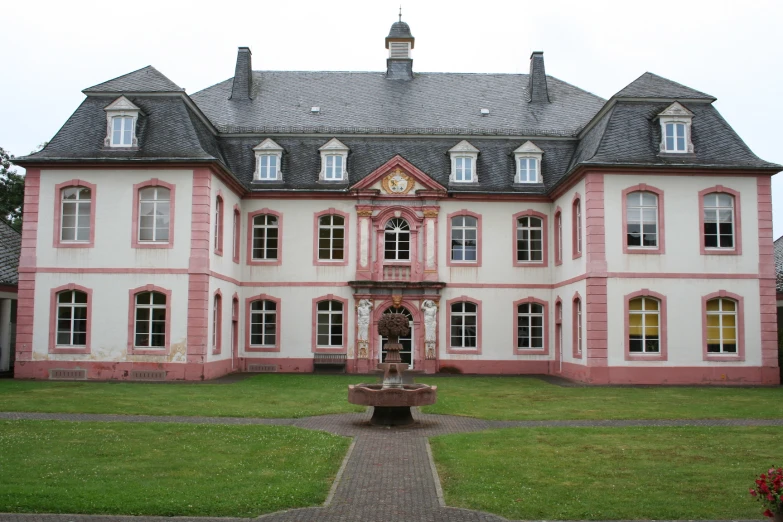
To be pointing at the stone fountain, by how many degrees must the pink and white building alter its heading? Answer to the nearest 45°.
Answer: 0° — it already faces it

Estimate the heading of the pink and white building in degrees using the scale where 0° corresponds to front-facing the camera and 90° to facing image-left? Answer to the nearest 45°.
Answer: approximately 0°

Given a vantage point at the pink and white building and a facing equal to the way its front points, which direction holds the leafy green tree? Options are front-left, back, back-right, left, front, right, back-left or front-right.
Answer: back-right

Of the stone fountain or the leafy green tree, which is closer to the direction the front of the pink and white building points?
the stone fountain
